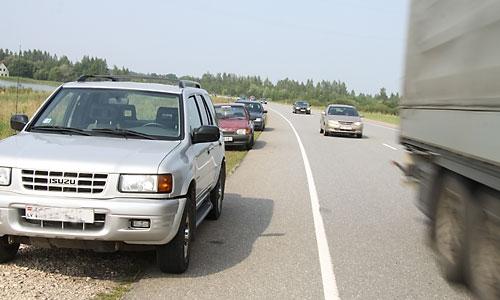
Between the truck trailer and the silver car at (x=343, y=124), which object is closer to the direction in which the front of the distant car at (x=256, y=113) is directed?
the truck trailer

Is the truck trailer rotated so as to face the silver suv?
no

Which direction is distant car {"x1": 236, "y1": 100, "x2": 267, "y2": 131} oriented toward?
toward the camera

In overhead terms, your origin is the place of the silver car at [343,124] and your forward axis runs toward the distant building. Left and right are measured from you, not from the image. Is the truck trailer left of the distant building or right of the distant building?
left

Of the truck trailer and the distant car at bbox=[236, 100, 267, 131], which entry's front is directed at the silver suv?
the distant car

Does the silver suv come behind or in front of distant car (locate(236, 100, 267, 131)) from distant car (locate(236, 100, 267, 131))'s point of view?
in front

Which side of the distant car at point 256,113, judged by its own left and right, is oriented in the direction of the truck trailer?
front

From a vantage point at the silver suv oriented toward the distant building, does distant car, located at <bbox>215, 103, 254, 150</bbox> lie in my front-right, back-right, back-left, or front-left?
front-right

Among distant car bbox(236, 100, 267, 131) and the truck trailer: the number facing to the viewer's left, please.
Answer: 0

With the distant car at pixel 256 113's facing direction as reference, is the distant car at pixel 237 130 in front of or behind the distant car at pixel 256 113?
in front

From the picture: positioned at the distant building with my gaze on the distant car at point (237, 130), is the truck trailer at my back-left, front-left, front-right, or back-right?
front-right
